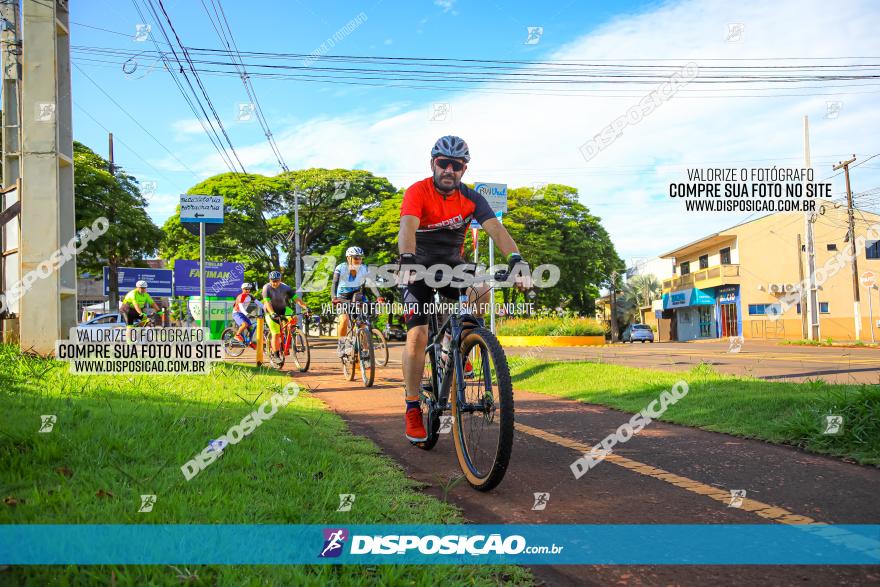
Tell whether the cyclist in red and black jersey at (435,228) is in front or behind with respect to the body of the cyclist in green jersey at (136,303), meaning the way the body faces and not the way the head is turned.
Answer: in front

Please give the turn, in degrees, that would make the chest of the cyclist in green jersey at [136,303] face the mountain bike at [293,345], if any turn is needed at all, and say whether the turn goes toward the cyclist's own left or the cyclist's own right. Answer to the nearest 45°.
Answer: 0° — they already face it

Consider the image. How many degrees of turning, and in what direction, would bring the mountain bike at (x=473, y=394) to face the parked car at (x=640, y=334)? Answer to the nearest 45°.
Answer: approximately 135° to its left

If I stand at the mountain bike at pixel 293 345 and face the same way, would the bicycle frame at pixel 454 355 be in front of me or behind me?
in front

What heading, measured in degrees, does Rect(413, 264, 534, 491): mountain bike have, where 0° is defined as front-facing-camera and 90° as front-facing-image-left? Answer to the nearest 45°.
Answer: approximately 315°

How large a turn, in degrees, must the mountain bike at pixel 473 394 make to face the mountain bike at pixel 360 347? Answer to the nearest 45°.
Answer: approximately 135° to its left

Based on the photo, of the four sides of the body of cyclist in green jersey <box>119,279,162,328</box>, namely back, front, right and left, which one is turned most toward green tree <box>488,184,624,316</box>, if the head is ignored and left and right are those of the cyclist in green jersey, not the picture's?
left
